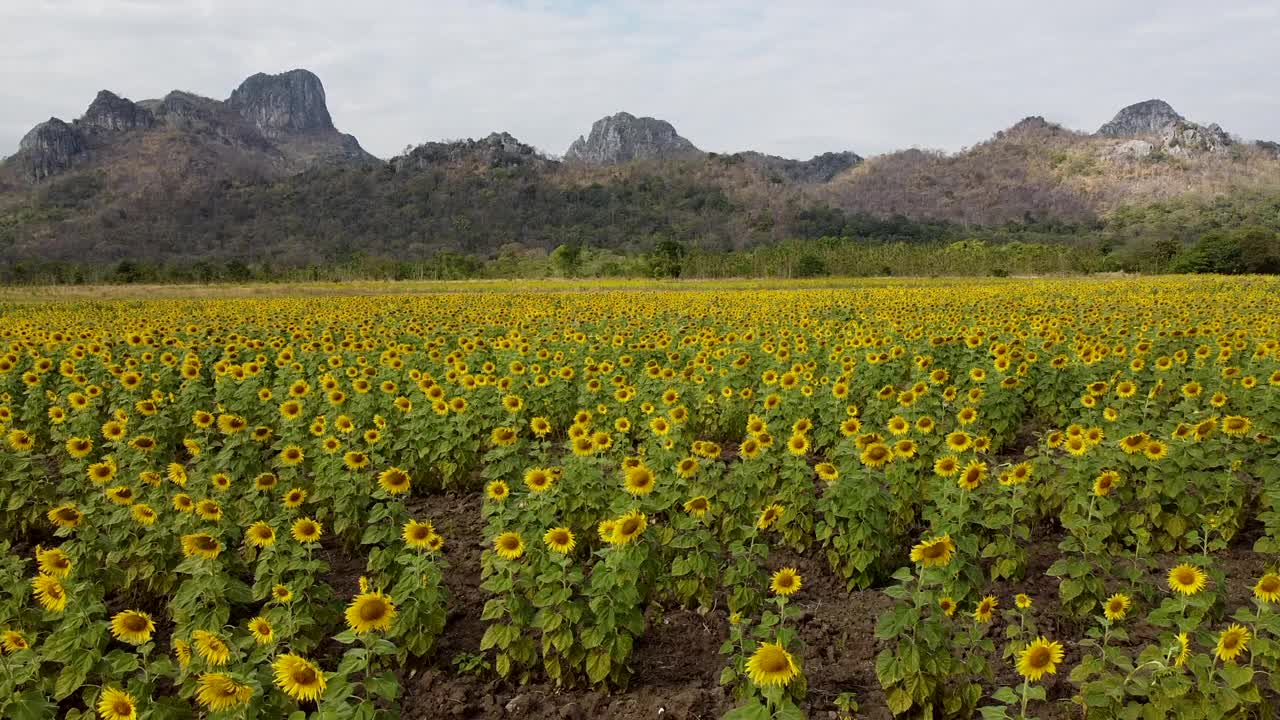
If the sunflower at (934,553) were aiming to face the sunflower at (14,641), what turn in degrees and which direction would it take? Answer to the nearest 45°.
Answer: approximately 45° to its right

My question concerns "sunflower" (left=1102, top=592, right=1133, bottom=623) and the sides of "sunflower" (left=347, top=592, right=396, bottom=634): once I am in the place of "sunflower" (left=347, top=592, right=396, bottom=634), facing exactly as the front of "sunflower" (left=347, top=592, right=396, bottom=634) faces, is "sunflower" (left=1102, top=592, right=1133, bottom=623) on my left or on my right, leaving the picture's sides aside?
on my left

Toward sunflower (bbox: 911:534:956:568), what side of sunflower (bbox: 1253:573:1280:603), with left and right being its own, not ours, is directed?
right

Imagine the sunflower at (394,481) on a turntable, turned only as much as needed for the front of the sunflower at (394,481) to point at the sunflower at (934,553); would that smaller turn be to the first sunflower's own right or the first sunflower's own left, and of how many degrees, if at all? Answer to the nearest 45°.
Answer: approximately 45° to the first sunflower's own left

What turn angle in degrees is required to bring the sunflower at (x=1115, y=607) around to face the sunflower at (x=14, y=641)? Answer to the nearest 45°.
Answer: approximately 45° to its right

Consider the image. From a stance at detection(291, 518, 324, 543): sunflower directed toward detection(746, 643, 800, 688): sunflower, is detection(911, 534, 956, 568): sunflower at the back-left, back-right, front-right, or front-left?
front-left

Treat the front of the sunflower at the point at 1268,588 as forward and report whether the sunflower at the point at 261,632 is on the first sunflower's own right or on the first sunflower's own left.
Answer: on the first sunflower's own right

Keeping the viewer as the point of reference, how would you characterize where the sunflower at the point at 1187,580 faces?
facing the viewer

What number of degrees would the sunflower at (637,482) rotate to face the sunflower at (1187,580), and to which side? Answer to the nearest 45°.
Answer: approximately 45° to its left

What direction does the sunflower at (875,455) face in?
toward the camera
